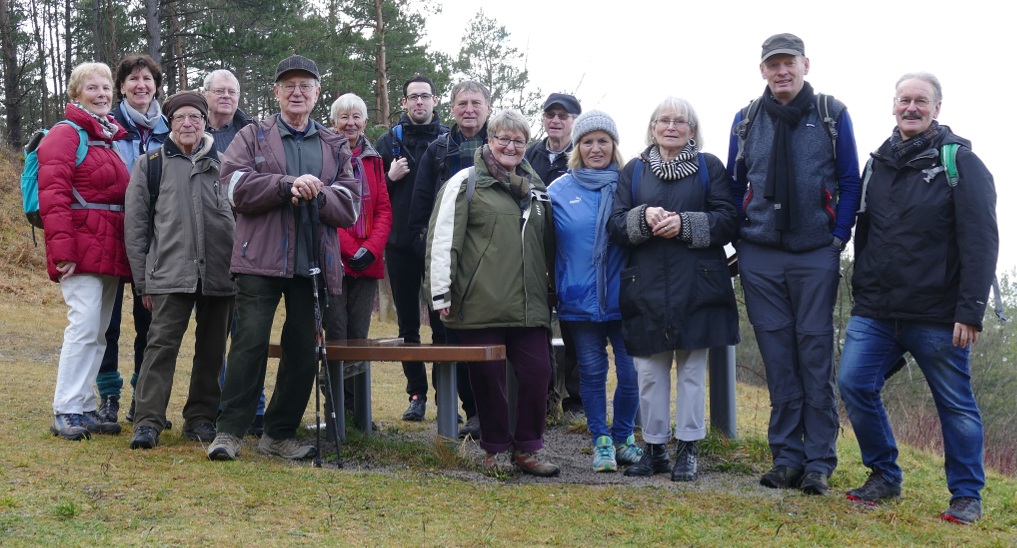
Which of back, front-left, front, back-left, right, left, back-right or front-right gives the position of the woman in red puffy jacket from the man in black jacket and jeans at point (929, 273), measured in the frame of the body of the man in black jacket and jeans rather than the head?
front-right

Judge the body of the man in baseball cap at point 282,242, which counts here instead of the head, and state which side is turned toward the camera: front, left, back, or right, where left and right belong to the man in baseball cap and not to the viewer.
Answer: front

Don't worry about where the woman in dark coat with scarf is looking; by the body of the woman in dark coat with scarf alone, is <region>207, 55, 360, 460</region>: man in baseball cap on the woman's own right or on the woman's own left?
on the woman's own right

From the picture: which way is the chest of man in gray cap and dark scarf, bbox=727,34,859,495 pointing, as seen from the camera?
toward the camera

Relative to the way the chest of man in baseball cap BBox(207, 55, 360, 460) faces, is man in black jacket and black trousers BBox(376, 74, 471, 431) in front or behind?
behind

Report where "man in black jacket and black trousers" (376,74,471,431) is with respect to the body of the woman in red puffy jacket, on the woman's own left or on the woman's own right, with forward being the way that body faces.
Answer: on the woman's own left

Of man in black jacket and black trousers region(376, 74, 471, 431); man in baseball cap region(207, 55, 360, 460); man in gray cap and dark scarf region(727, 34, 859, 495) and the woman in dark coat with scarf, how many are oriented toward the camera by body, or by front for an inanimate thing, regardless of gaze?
4

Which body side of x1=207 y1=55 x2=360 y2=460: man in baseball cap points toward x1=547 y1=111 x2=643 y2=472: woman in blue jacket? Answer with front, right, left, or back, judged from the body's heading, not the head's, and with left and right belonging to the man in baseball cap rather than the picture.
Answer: left

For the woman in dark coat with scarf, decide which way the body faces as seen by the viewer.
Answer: toward the camera

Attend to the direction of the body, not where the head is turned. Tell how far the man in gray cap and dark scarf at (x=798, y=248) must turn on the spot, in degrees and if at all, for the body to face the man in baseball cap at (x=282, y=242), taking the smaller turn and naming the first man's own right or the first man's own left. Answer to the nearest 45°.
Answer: approximately 90° to the first man's own right
